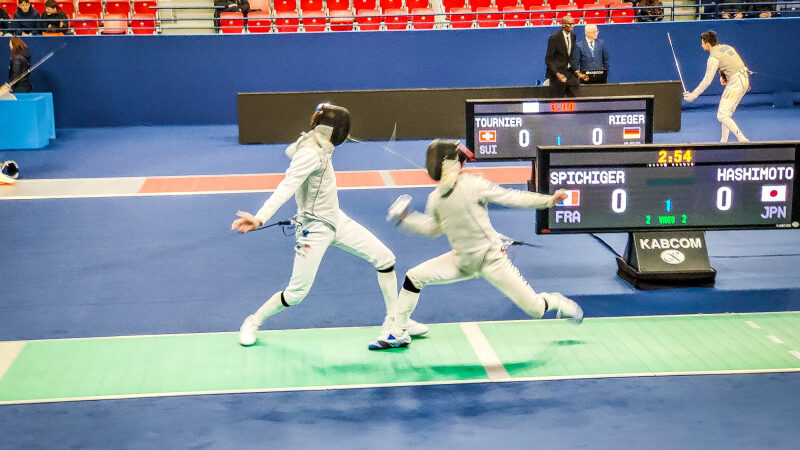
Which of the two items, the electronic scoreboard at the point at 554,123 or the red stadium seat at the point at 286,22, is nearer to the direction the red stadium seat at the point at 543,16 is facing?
the electronic scoreboard

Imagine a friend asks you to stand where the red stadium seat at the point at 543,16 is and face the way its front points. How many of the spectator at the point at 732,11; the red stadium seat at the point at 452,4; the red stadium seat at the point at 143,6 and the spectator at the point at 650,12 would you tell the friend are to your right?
2

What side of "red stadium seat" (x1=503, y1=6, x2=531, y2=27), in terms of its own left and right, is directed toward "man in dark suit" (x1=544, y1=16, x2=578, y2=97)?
front

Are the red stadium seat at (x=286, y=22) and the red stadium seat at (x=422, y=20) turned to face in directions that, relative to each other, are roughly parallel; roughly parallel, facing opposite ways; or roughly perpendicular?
roughly parallel

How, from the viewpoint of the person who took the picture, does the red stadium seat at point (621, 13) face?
facing the viewer

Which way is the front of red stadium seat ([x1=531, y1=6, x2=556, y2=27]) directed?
toward the camera

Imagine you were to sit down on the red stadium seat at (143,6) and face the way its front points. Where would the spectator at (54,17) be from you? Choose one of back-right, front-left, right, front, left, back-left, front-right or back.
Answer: front-right

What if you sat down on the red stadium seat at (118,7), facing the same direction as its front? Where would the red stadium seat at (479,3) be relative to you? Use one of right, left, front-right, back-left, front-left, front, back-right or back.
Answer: left

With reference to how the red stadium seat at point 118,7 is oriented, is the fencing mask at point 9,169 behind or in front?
in front

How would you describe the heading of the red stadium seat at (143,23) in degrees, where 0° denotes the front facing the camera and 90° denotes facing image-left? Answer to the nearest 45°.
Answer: approximately 0°

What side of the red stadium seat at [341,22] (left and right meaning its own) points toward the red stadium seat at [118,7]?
right

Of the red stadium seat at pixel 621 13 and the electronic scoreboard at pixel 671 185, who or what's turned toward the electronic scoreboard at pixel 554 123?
the red stadium seat

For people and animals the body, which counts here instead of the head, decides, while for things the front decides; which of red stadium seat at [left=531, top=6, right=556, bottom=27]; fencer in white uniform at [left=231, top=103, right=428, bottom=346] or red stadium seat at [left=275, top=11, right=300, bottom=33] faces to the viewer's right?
the fencer in white uniform

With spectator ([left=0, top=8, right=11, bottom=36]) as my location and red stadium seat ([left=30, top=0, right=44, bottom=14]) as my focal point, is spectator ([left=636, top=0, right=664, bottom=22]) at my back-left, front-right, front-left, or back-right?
front-right
